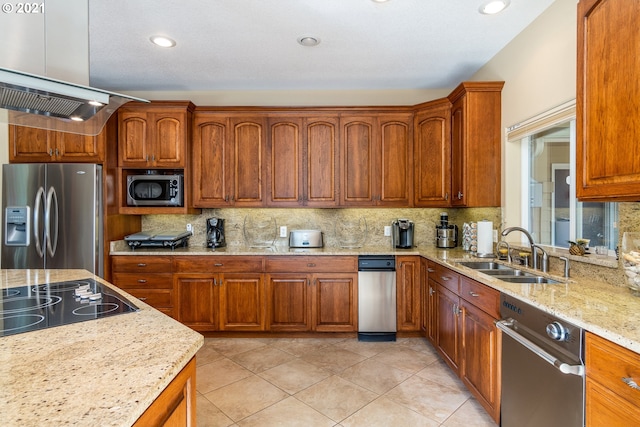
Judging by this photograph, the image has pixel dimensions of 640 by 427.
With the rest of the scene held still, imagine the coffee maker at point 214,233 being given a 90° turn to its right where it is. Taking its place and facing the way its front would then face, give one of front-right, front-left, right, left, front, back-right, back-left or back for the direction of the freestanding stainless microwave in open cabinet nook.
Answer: front

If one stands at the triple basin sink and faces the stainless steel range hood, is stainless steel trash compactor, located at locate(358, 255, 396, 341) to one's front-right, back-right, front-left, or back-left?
front-right

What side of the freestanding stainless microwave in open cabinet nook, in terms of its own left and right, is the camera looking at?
front

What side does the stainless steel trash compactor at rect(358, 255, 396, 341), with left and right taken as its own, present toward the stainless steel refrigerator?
right

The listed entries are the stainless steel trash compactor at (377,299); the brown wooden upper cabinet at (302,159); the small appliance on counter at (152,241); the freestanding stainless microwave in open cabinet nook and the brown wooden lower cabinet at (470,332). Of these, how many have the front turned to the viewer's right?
0

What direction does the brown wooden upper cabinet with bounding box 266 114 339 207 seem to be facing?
toward the camera

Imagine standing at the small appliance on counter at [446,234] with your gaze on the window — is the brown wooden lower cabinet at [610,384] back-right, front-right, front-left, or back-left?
front-right

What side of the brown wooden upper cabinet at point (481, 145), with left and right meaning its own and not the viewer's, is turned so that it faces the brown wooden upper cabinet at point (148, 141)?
front

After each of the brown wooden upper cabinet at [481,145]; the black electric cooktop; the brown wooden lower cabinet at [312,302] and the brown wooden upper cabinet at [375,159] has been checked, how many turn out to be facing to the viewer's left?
1

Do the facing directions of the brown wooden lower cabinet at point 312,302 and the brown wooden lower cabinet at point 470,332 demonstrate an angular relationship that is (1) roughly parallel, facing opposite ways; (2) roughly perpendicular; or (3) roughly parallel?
roughly perpendicular

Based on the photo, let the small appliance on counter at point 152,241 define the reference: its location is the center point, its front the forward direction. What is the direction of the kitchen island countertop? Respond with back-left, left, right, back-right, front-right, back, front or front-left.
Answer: front

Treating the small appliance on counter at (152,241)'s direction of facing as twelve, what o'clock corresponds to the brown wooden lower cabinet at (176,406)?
The brown wooden lower cabinet is roughly at 12 o'clock from the small appliance on counter.

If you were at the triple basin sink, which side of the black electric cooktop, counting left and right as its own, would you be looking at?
front

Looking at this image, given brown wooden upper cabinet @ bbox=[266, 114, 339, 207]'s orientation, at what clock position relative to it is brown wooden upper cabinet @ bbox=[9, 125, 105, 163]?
brown wooden upper cabinet @ bbox=[9, 125, 105, 163] is roughly at 3 o'clock from brown wooden upper cabinet @ bbox=[266, 114, 339, 207].

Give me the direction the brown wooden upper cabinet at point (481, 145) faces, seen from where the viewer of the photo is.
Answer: facing to the left of the viewer

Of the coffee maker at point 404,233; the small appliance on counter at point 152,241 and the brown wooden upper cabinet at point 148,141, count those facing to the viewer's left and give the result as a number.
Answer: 0
